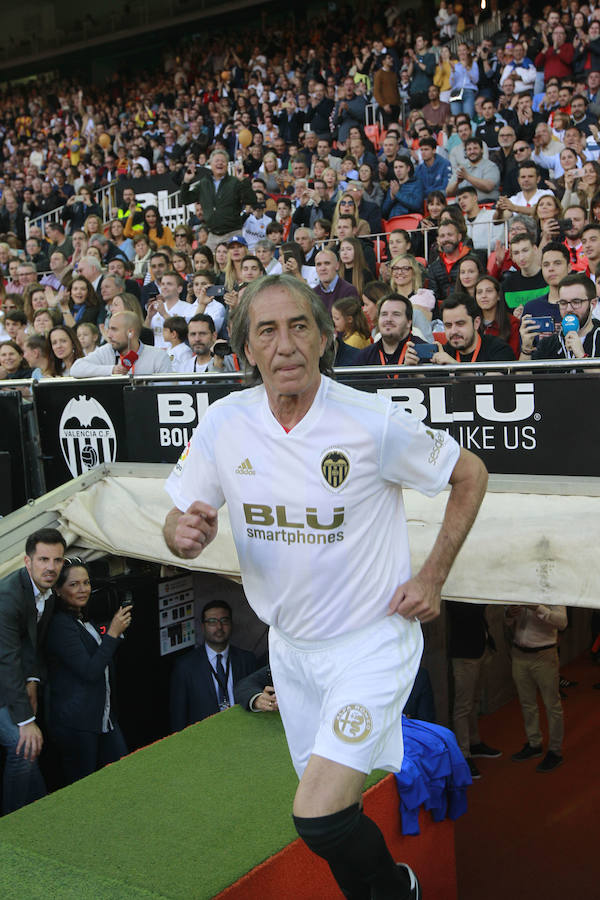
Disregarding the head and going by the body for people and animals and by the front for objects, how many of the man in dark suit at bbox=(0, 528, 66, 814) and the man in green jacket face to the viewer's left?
0

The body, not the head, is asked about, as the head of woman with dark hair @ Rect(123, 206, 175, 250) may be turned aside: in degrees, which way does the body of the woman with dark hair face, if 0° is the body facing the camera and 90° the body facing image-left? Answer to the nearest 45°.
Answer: approximately 45°

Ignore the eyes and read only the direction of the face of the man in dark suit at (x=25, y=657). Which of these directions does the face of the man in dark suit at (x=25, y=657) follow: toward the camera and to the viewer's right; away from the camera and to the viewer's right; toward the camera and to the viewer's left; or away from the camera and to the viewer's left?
toward the camera and to the viewer's right

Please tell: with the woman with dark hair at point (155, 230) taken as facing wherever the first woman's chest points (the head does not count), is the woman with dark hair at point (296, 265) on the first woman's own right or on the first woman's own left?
on the first woman's own left

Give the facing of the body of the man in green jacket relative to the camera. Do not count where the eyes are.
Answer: toward the camera

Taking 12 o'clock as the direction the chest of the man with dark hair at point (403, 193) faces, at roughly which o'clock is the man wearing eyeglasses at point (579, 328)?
The man wearing eyeglasses is roughly at 10 o'clock from the man with dark hair.

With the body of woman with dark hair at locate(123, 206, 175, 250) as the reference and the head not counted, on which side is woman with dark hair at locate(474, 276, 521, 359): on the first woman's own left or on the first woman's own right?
on the first woman's own left
